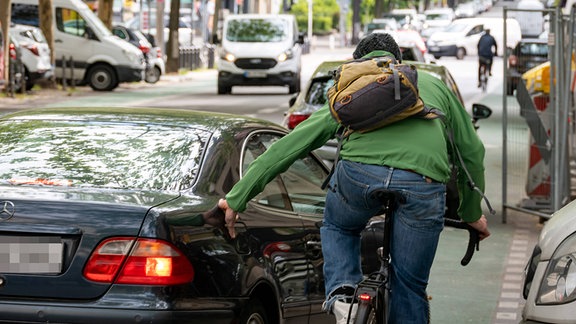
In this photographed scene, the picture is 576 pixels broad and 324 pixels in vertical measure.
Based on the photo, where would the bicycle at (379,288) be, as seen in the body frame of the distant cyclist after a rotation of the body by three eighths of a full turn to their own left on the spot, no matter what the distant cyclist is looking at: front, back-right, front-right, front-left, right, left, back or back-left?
front-left

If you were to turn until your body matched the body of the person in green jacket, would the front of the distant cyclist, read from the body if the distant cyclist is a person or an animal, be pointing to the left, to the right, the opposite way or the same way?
the same way

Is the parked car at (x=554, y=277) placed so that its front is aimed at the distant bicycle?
no

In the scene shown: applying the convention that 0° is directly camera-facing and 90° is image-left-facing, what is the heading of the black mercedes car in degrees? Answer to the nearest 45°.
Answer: approximately 225°

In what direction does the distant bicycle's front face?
away from the camera

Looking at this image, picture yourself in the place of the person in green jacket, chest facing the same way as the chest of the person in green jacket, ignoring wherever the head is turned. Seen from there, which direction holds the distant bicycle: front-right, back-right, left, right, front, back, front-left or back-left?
front

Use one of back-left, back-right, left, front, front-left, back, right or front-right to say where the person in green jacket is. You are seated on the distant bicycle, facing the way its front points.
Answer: back

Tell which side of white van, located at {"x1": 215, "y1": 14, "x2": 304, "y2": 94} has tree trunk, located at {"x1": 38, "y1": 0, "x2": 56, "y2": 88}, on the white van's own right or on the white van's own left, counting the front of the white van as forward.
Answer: on the white van's own right

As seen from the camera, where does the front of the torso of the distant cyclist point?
away from the camera

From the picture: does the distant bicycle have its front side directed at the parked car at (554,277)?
no

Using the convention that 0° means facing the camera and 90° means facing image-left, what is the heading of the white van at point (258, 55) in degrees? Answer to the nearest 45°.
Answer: approximately 0°

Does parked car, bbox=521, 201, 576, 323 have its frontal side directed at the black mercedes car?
no

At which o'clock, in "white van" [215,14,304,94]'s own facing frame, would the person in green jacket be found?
The person in green jacket is roughly at 12 o'clock from the white van.

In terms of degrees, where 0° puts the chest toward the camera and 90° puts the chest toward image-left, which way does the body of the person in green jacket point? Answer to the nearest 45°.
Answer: approximately 180°

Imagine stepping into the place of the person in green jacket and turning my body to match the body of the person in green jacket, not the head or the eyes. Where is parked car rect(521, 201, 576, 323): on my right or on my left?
on my right

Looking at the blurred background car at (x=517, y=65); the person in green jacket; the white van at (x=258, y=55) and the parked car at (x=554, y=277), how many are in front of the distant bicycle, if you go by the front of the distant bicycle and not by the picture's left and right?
0
